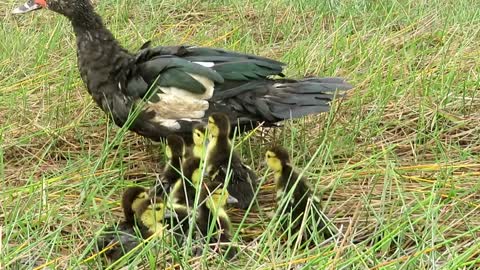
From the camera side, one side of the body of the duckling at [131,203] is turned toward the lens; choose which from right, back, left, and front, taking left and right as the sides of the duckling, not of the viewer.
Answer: right

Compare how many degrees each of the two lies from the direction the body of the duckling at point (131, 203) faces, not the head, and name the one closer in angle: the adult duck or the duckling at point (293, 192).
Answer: the duckling

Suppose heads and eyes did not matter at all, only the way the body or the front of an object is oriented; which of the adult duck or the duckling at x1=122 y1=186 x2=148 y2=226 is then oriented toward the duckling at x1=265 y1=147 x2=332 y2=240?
the duckling at x1=122 y1=186 x2=148 y2=226

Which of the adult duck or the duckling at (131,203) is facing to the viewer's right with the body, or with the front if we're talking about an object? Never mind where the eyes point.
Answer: the duckling

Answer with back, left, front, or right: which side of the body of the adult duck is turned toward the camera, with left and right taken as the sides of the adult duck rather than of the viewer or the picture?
left

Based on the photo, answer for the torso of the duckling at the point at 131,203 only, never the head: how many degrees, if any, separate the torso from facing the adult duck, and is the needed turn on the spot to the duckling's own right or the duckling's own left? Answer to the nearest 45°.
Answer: approximately 45° to the duckling's own left

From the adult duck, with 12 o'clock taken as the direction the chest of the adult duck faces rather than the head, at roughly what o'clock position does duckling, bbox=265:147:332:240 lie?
The duckling is roughly at 8 o'clock from the adult duck.

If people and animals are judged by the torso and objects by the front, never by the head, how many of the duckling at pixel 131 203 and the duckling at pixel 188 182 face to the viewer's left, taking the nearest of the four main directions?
0
